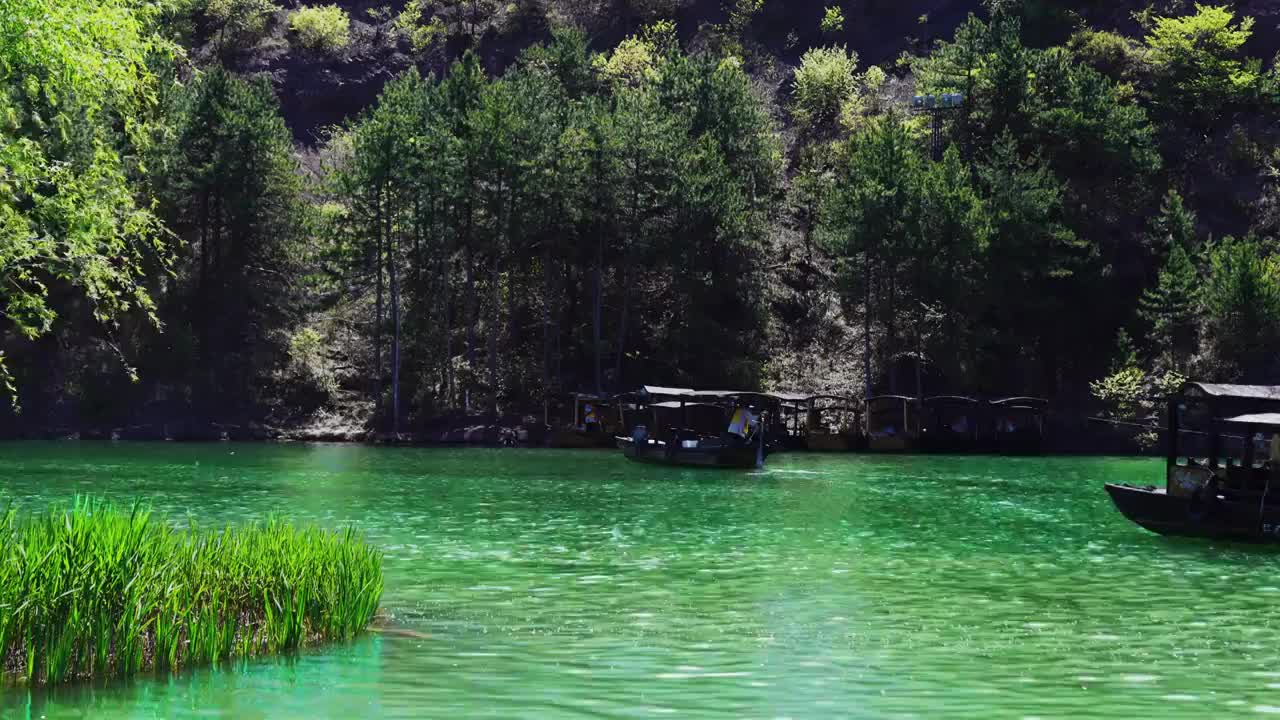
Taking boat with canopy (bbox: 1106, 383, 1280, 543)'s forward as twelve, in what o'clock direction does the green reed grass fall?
The green reed grass is roughly at 10 o'clock from the boat with canopy.

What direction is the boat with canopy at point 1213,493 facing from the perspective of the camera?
to the viewer's left
